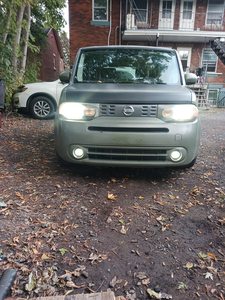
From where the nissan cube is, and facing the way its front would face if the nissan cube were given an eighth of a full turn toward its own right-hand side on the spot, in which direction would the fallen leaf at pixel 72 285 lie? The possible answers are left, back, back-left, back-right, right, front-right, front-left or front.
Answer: front-left

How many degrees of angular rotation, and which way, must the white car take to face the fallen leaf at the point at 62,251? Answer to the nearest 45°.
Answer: approximately 90° to its left

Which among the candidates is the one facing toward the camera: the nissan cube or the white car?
the nissan cube

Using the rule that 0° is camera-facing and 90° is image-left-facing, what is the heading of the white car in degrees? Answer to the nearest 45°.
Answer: approximately 90°

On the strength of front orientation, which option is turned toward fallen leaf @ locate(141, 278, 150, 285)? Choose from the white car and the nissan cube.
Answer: the nissan cube

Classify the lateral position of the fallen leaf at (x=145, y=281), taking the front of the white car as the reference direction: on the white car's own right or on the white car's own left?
on the white car's own left

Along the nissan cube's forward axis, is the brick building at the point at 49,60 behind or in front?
behind

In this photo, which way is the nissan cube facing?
toward the camera

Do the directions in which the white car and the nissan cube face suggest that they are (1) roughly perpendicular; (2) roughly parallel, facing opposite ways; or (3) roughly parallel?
roughly perpendicular

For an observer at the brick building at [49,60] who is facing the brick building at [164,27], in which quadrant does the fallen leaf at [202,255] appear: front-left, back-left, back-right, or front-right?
front-right

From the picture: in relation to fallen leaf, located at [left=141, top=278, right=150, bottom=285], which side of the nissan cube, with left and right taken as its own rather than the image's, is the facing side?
front

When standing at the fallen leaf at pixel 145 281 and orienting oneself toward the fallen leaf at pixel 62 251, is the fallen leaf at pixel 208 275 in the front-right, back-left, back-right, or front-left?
back-right

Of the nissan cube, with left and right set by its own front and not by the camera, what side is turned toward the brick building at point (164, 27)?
back
